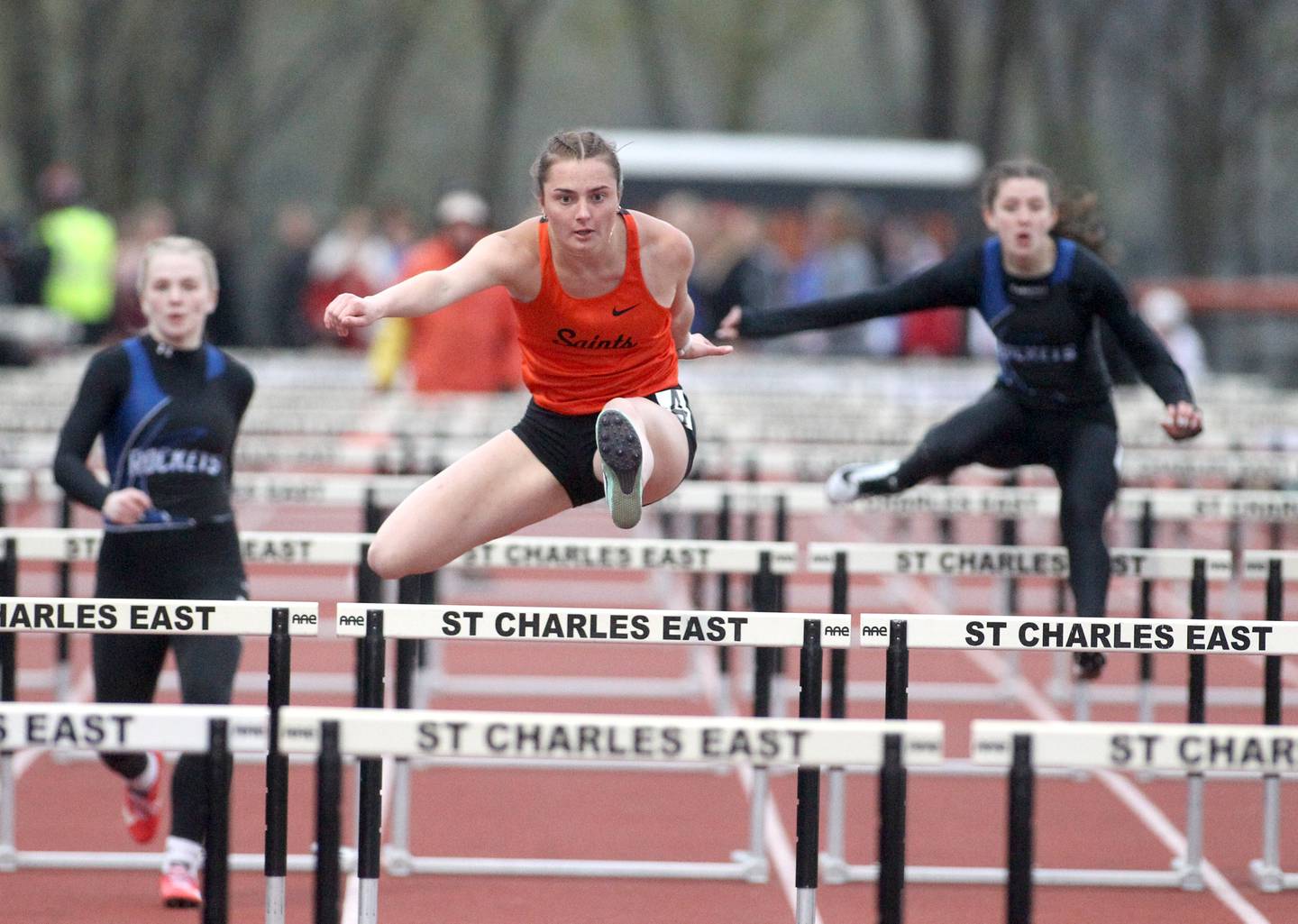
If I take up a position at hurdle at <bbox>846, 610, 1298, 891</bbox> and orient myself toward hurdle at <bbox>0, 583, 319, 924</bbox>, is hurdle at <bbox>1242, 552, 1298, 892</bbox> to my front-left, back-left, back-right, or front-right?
back-right

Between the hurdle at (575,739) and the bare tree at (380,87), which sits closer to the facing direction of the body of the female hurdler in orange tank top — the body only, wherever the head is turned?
the hurdle

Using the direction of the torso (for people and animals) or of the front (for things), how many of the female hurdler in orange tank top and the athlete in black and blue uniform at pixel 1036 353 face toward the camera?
2

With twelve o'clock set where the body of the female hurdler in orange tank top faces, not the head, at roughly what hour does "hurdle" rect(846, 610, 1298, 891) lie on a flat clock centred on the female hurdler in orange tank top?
The hurdle is roughly at 10 o'clock from the female hurdler in orange tank top.

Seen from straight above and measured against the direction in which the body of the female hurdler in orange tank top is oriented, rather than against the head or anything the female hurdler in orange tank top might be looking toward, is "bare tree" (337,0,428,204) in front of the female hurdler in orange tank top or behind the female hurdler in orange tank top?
behind

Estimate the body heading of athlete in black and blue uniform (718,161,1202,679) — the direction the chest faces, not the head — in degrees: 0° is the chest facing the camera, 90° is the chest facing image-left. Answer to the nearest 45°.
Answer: approximately 0°

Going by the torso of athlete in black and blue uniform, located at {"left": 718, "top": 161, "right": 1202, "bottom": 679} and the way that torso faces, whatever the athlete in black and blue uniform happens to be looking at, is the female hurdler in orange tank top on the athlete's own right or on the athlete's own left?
on the athlete's own right

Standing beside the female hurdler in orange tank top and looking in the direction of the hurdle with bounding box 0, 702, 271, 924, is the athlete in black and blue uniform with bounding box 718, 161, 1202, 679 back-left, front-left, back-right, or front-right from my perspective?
back-left

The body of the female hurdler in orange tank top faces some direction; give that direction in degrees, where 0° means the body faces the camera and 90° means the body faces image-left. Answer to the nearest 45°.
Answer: approximately 0°

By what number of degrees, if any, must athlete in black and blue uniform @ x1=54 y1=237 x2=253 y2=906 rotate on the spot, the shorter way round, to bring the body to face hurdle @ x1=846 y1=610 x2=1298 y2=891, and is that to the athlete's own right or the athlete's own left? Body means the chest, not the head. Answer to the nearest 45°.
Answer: approximately 45° to the athlete's own left
